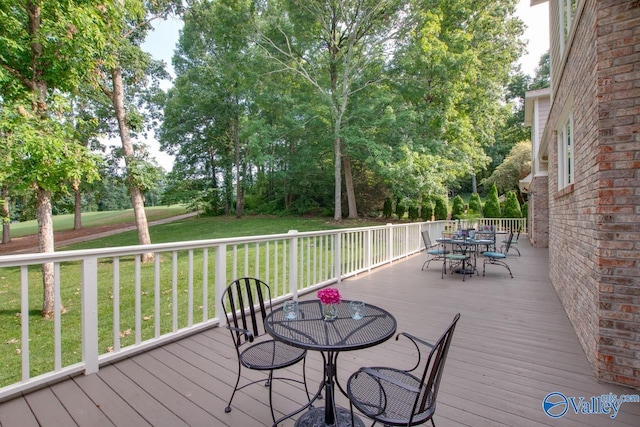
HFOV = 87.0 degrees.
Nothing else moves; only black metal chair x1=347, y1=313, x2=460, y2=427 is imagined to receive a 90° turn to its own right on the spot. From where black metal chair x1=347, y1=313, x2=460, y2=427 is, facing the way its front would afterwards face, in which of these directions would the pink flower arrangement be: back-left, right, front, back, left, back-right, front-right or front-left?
left

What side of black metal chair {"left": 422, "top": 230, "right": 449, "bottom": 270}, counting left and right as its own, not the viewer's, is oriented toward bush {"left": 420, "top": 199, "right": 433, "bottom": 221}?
left

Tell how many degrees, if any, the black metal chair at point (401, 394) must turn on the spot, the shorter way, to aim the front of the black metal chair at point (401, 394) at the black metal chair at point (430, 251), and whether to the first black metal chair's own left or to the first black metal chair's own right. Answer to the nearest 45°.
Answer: approximately 45° to the first black metal chair's own right

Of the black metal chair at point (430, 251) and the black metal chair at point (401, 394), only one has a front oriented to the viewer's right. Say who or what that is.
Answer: the black metal chair at point (430, 251)

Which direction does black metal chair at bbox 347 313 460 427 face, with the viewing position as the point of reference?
facing away from the viewer and to the left of the viewer

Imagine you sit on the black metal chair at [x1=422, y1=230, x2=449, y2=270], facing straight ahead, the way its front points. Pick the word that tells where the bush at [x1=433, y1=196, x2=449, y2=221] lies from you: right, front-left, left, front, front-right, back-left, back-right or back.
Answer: left

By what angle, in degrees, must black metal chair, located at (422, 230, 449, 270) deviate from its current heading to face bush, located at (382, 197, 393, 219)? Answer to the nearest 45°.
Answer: approximately 90° to its left

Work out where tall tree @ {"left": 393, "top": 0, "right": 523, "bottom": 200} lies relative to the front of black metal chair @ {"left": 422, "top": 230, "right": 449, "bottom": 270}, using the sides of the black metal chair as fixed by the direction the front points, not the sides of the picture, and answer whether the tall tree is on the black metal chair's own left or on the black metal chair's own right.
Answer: on the black metal chair's own left

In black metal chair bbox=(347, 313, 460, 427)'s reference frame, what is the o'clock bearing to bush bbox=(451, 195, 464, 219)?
The bush is roughly at 2 o'clock from the black metal chair.

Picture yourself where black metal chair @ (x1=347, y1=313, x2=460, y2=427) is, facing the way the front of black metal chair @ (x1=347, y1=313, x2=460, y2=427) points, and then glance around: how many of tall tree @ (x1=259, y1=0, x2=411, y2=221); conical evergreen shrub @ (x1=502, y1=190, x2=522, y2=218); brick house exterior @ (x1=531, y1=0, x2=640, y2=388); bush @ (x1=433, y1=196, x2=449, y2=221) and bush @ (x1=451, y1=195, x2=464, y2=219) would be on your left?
0

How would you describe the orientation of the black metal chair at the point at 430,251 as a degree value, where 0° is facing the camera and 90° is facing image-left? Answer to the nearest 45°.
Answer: approximately 270°

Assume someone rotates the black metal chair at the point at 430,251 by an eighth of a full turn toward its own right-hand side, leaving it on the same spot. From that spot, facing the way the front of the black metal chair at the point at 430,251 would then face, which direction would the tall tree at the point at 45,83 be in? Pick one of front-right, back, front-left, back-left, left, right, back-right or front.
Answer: right

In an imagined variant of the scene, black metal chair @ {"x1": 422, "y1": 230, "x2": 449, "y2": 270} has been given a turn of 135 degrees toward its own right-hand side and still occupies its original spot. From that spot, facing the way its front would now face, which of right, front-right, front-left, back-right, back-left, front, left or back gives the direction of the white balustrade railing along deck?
front

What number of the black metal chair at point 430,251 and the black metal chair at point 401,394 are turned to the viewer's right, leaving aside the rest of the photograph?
1

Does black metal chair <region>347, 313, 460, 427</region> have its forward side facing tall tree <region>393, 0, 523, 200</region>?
no

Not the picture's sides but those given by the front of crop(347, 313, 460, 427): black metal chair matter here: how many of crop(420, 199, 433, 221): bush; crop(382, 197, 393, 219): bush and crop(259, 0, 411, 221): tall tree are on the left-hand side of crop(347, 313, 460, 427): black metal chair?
0
